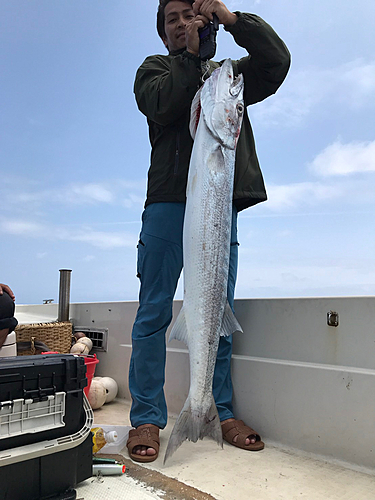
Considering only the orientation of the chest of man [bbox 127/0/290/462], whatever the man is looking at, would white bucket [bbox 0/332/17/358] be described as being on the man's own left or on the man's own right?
on the man's own right

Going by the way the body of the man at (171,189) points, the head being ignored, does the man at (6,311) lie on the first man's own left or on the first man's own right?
on the first man's own right

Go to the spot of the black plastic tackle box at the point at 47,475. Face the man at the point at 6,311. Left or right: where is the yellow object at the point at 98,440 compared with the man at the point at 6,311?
right

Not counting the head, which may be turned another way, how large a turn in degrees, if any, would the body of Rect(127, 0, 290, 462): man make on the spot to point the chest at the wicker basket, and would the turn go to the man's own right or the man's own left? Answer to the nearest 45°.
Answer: approximately 135° to the man's own right

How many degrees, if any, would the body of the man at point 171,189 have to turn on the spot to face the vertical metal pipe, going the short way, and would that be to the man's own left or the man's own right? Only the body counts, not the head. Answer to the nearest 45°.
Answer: approximately 135° to the man's own right

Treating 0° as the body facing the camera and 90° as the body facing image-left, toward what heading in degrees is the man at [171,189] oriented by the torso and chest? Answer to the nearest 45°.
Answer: approximately 0°
